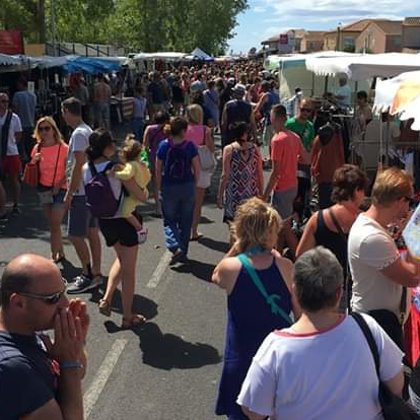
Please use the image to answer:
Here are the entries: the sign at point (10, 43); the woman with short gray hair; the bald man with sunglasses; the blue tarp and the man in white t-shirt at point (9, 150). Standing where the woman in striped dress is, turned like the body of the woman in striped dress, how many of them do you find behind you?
2

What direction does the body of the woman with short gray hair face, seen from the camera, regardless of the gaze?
away from the camera

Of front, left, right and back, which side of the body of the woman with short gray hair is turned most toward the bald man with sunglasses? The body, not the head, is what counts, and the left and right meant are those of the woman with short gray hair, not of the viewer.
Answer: left

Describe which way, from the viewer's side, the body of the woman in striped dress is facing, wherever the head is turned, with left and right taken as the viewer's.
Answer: facing away from the viewer

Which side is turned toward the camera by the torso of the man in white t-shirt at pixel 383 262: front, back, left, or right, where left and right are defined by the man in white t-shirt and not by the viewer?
right
